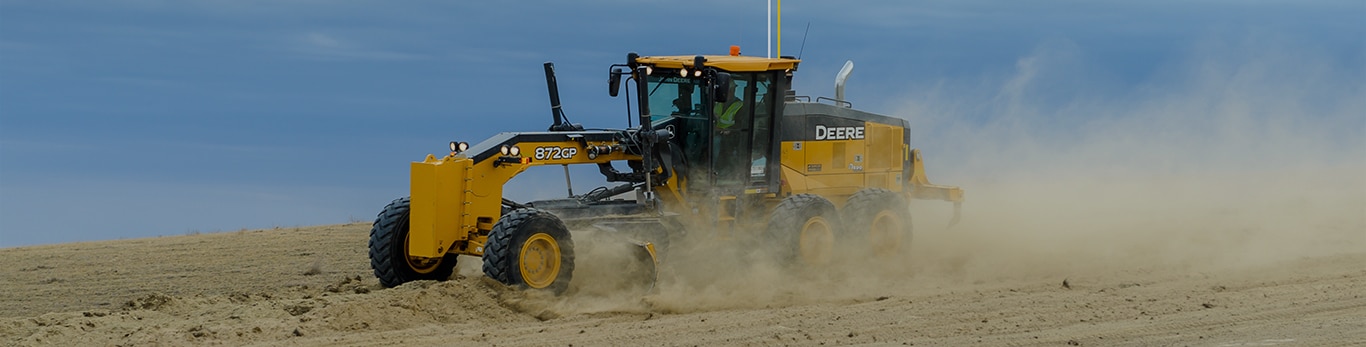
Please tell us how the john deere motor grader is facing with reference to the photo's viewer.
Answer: facing the viewer and to the left of the viewer
